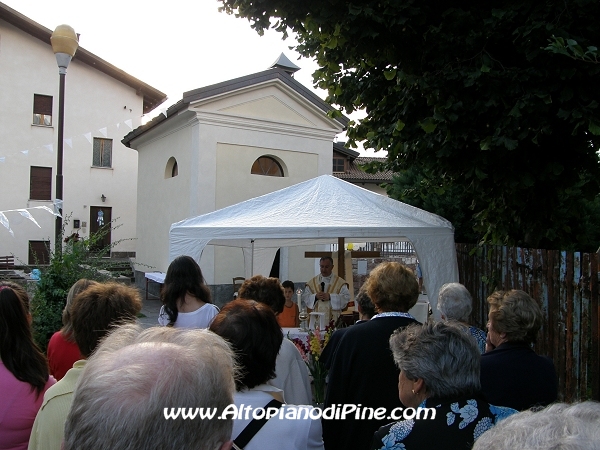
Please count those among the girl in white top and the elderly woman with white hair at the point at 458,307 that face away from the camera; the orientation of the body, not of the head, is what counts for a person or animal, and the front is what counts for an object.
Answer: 2

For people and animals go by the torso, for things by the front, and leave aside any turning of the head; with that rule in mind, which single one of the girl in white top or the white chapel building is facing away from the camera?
the girl in white top

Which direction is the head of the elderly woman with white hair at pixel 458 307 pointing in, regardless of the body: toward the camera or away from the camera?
away from the camera

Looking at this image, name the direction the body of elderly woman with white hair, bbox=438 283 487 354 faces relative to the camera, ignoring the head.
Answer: away from the camera

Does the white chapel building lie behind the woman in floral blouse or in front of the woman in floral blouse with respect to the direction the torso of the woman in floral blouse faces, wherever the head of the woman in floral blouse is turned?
in front

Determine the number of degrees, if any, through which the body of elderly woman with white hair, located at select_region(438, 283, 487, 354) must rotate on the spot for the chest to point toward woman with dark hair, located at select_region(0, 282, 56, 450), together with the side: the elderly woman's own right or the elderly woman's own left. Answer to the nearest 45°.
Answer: approximately 135° to the elderly woman's own left

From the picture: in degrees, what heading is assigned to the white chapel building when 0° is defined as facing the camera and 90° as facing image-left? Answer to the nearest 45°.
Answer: approximately 315°

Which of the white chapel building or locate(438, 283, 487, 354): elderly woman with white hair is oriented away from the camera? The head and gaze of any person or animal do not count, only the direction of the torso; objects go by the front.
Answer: the elderly woman with white hair

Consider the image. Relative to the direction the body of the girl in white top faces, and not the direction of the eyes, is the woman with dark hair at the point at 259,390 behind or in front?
behind

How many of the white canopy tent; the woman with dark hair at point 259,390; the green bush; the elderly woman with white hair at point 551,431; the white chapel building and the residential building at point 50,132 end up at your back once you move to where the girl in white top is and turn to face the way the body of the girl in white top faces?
2

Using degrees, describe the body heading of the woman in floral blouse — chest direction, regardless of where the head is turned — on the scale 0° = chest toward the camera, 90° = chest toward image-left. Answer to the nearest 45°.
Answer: approximately 135°

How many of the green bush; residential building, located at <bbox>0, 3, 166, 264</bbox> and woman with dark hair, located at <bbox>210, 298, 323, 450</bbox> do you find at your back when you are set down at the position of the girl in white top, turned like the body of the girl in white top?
1

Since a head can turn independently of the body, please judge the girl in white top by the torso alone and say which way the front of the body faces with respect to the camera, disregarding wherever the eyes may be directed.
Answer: away from the camera

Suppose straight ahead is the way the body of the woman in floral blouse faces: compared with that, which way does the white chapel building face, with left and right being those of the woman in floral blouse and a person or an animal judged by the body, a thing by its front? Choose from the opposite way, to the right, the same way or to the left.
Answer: the opposite way

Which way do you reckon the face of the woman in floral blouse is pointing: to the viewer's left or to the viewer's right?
to the viewer's left
